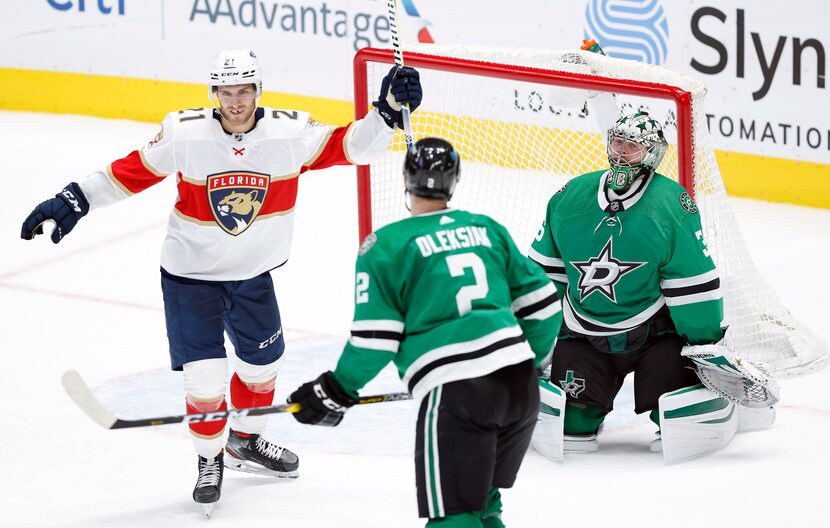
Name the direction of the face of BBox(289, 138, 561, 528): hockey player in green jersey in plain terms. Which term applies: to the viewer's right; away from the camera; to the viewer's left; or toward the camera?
away from the camera

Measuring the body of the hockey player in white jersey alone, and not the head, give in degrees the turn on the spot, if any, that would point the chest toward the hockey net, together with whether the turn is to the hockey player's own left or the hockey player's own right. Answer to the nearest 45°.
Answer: approximately 135° to the hockey player's own left

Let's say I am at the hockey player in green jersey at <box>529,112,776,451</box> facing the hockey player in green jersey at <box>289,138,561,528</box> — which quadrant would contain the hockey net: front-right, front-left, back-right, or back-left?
back-right

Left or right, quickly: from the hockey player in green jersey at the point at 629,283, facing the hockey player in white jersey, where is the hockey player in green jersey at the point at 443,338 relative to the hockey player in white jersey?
left

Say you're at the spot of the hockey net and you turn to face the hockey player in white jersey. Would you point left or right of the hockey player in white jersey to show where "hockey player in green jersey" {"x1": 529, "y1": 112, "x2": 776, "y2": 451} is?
left

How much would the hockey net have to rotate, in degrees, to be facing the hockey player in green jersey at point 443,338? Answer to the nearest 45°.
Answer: approximately 45° to its left

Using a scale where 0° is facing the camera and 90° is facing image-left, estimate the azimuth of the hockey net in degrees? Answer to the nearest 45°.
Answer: approximately 45°

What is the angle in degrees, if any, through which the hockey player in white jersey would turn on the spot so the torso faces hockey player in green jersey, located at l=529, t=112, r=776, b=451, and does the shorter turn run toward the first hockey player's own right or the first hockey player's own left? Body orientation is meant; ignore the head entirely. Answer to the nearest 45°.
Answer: approximately 90° to the first hockey player's own left

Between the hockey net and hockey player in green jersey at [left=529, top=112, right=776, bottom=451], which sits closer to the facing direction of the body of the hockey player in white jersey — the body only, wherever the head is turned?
the hockey player in green jersey
